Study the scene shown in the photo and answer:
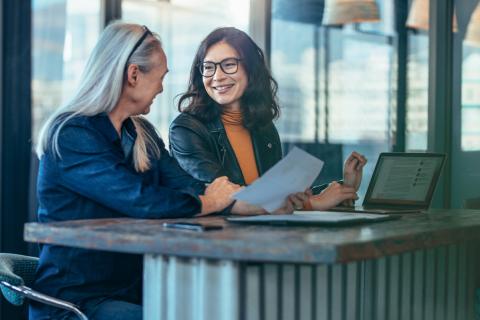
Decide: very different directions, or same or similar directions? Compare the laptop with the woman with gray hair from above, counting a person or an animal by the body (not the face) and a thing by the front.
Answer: very different directions

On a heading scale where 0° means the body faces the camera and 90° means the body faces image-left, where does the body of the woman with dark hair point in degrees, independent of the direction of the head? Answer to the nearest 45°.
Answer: approximately 315°

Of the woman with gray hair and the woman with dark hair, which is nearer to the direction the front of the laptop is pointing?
the woman with gray hair

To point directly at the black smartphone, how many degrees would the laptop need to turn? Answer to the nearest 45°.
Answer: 0° — it already faces it

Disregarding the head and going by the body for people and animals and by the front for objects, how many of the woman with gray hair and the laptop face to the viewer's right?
1

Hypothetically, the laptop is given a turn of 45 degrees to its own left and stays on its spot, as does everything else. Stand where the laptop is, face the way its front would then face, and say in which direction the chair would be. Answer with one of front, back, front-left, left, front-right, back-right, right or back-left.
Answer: front-right

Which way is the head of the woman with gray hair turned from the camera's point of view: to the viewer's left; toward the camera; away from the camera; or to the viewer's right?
to the viewer's right

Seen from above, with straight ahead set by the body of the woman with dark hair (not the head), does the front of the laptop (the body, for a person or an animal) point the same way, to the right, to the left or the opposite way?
to the right

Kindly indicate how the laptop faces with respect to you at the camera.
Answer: facing the viewer and to the left of the viewer

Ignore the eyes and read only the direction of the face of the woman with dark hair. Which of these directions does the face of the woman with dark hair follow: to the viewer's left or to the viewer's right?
to the viewer's left

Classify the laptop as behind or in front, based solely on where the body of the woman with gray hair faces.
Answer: in front

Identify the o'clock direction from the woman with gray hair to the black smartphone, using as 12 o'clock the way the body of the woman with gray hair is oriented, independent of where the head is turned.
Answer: The black smartphone is roughly at 2 o'clock from the woman with gray hair.

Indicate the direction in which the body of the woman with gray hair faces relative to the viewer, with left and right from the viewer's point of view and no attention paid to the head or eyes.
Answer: facing to the right of the viewer

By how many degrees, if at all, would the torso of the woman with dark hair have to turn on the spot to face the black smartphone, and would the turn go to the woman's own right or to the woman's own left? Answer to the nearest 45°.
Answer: approximately 45° to the woman's own right
